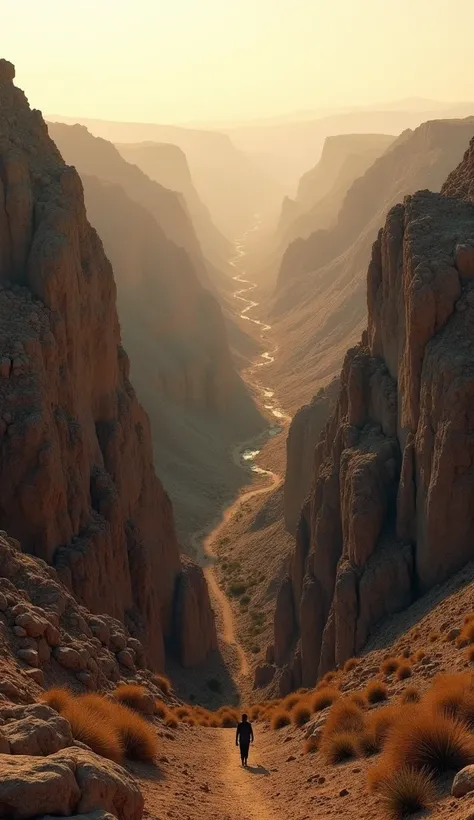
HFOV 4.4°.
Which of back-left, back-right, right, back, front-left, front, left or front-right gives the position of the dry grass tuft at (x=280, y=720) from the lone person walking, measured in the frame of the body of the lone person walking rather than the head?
front

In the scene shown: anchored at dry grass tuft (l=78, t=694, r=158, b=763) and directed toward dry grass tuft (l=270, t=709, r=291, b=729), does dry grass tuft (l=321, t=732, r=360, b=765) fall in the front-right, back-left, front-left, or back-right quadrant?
front-right

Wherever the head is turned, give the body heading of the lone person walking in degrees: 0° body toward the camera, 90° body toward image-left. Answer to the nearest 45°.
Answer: approximately 180°

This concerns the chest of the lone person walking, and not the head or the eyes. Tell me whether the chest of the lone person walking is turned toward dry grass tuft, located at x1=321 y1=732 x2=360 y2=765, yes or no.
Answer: no

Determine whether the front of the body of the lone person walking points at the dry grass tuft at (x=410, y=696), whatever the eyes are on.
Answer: no

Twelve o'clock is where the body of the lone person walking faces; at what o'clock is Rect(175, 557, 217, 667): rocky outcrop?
The rocky outcrop is roughly at 12 o'clock from the lone person walking.

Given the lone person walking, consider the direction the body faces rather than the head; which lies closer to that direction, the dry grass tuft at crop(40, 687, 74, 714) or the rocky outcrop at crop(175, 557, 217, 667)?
the rocky outcrop
